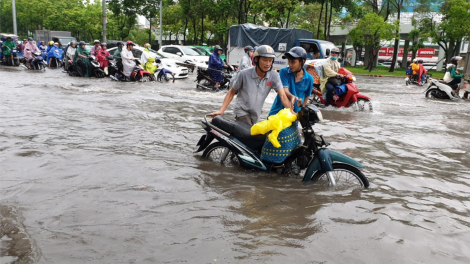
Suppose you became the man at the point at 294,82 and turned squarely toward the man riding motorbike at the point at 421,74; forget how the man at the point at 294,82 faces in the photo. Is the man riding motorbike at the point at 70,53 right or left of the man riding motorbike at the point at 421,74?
left

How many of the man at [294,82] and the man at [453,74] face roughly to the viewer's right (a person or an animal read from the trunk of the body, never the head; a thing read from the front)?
1

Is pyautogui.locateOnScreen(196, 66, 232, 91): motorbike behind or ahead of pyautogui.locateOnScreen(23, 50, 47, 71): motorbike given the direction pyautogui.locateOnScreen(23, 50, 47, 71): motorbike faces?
ahead

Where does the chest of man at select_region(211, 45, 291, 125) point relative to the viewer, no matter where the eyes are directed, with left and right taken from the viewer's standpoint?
facing the viewer and to the right of the viewer

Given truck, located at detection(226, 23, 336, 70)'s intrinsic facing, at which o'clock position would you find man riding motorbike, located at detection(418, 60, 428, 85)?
The man riding motorbike is roughly at 1 o'clock from the truck.
